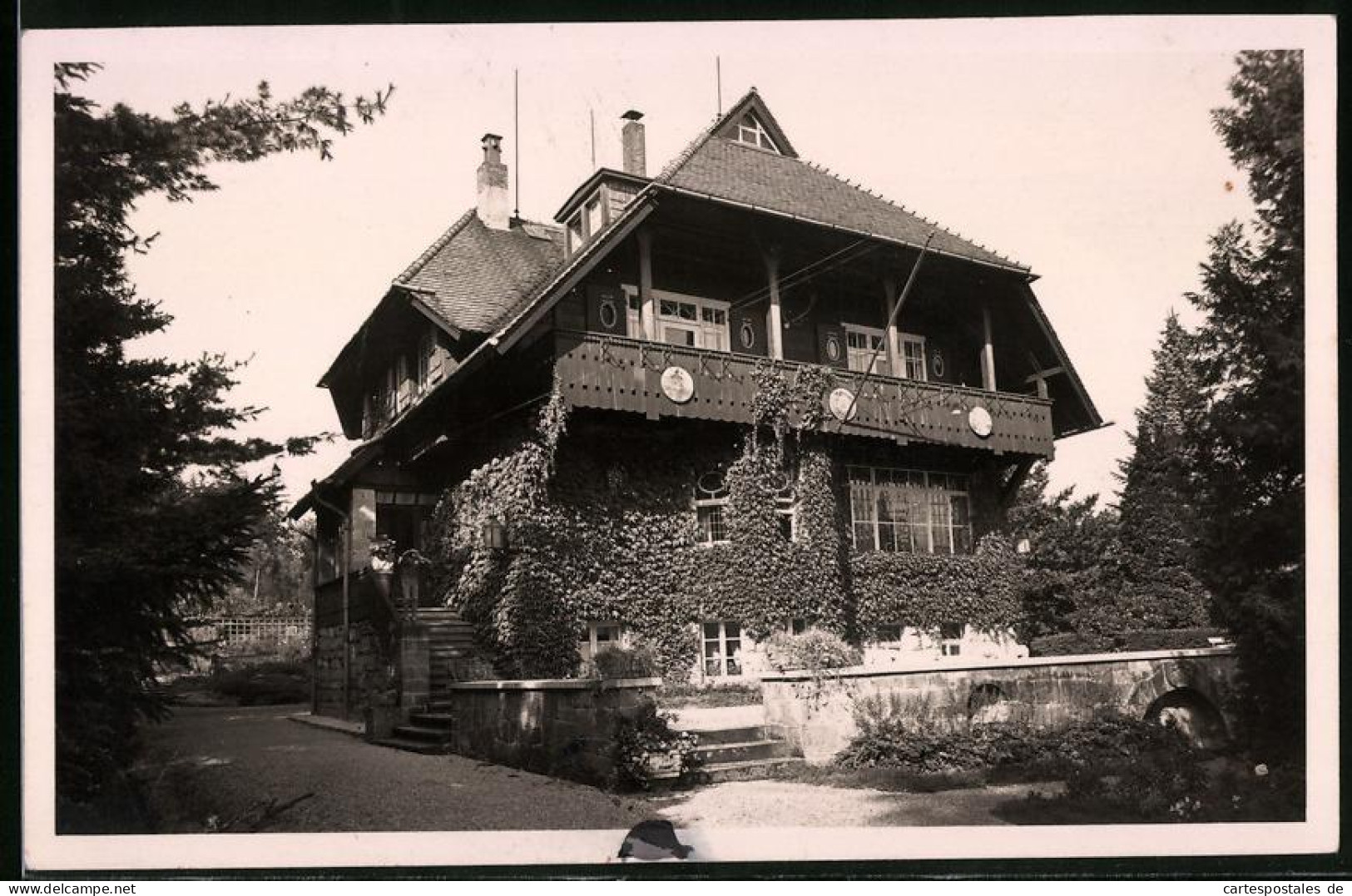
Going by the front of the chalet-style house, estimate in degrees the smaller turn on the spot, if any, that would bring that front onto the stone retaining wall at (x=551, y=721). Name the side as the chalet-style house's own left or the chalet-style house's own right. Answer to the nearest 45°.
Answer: approximately 45° to the chalet-style house's own right

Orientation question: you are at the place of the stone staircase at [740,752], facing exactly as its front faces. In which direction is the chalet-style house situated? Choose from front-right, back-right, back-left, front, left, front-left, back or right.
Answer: back

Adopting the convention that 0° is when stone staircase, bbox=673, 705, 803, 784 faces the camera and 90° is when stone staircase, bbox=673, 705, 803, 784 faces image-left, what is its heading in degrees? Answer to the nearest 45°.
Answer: approximately 0°

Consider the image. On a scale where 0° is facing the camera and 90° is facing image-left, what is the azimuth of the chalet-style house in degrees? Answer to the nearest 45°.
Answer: approximately 315°

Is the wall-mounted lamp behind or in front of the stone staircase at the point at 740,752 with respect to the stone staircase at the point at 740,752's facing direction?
behind

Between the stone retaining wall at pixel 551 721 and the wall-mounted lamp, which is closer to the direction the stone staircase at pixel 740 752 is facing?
the stone retaining wall

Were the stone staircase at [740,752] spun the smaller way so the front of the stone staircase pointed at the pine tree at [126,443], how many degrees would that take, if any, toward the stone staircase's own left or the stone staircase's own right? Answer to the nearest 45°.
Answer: approximately 45° to the stone staircase's own right

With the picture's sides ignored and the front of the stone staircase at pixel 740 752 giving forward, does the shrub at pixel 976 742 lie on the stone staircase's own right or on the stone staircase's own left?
on the stone staircase's own left

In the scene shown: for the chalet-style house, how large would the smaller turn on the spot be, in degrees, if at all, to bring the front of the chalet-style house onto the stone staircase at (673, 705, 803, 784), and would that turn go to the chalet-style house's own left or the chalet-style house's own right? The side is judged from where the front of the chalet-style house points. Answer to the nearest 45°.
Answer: approximately 45° to the chalet-style house's own right

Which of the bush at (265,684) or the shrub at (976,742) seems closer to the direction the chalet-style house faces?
the shrub
